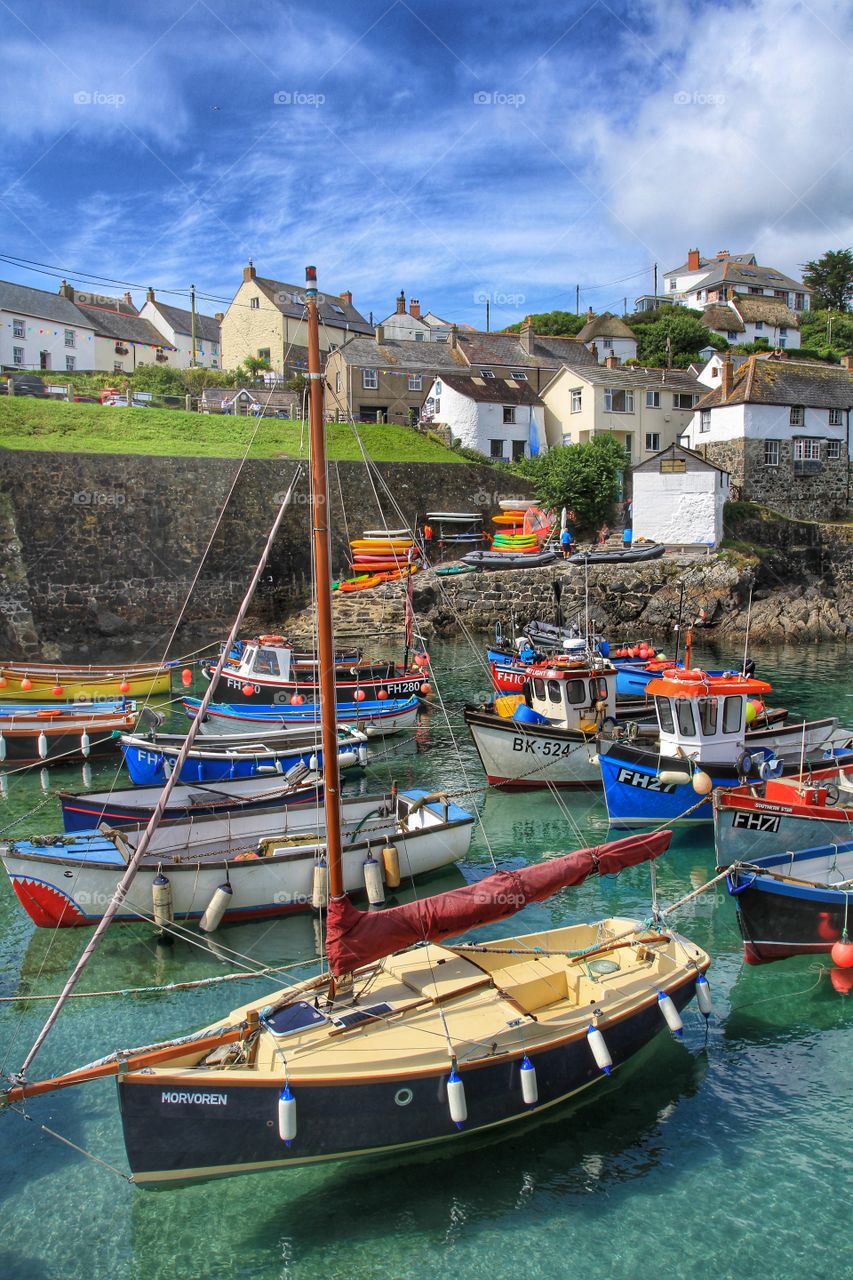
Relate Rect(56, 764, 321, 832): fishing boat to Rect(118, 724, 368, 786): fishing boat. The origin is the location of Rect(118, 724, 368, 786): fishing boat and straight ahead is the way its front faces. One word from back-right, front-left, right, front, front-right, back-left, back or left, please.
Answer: left

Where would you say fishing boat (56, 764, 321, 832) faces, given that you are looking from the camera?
facing to the left of the viewer

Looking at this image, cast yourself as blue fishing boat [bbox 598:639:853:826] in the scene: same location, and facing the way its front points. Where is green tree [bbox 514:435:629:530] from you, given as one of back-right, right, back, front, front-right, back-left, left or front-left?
back-right

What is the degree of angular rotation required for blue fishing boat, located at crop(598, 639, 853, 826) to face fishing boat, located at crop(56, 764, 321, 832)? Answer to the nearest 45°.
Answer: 0° — it already faces it

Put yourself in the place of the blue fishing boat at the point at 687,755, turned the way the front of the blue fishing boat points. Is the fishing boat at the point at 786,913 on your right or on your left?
on your left

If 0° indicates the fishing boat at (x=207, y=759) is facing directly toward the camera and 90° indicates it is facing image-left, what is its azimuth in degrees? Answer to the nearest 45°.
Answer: approximately 90°

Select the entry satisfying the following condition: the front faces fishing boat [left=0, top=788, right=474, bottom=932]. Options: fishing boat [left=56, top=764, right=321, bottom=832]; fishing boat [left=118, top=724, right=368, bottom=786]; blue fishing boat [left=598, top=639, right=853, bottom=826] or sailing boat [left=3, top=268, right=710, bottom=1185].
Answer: the blue fishing boat

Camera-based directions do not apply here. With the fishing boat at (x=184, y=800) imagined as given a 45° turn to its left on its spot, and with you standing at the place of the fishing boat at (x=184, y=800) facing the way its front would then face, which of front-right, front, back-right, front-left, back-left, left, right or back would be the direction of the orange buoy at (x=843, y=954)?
left

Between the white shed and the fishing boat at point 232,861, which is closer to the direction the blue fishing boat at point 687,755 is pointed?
the fishing boat

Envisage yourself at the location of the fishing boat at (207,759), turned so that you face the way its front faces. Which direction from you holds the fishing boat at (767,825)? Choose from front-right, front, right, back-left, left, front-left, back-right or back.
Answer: back-left
